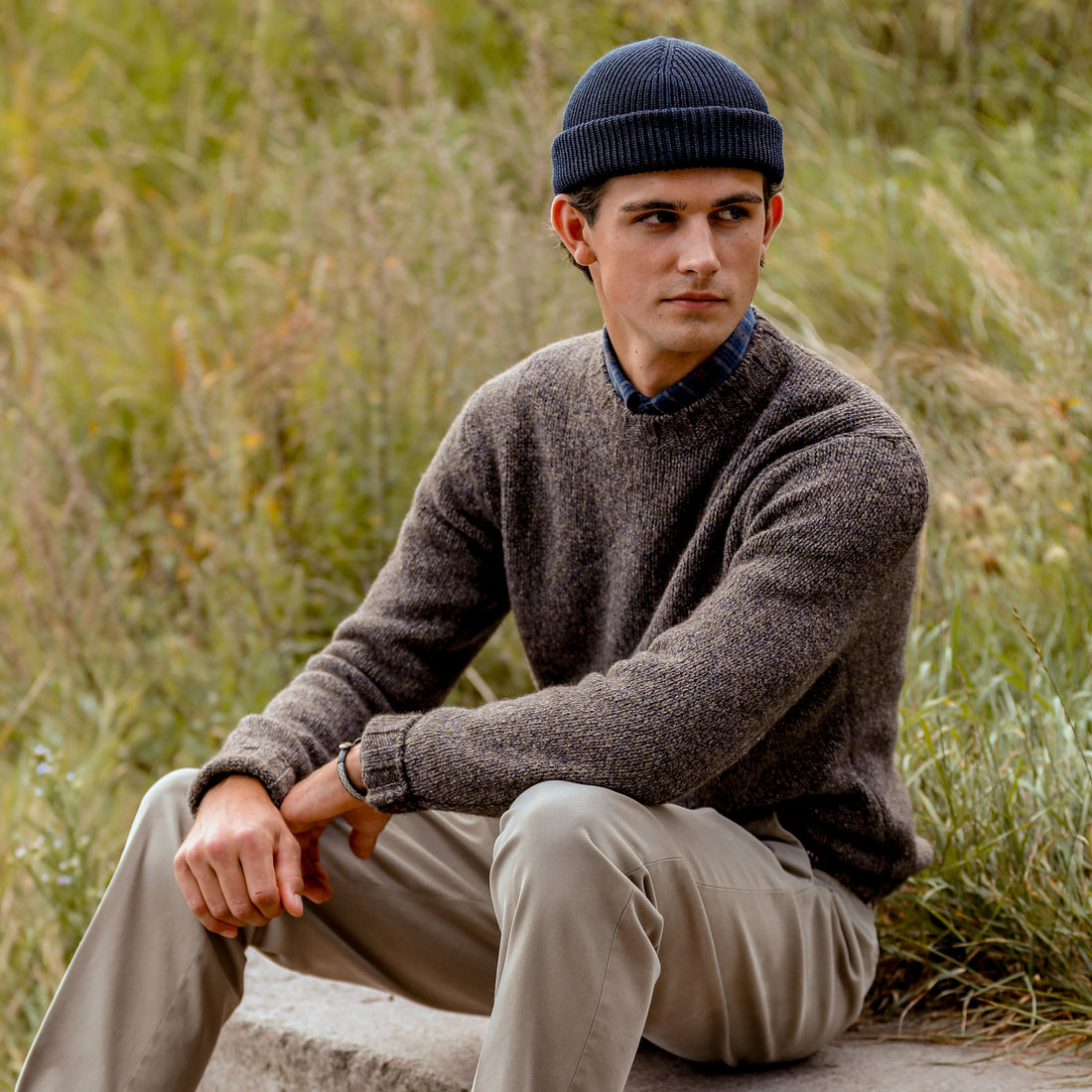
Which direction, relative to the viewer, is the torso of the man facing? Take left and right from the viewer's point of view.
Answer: facing the viewer and to the left of the viewer

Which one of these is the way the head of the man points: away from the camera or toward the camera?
toward the camera
